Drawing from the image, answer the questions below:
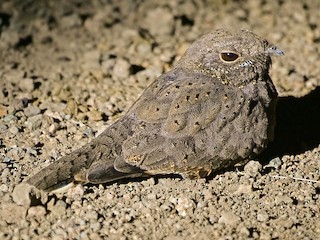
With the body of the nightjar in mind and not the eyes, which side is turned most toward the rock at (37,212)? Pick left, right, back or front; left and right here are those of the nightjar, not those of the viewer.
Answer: back

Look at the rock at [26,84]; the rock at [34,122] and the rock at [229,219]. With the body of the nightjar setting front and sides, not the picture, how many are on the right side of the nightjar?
1

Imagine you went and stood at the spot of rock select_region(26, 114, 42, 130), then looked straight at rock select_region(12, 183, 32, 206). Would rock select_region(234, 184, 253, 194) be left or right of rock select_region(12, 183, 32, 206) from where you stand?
left

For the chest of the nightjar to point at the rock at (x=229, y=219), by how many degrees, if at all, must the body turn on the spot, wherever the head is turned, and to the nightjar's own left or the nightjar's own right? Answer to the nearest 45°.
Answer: approximately 90° to the nightjar's own right

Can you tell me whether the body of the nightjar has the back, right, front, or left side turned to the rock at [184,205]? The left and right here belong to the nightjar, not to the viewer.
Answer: right

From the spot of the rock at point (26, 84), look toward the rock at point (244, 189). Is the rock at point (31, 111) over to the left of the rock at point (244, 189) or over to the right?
right

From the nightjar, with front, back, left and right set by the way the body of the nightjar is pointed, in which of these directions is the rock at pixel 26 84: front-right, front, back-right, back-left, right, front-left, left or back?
back-left

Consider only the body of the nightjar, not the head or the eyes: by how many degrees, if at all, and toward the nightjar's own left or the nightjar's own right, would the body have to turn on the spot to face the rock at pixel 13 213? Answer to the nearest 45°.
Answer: approximately 180°

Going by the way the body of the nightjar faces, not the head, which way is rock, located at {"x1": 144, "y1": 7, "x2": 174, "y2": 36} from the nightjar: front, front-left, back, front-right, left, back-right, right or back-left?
left

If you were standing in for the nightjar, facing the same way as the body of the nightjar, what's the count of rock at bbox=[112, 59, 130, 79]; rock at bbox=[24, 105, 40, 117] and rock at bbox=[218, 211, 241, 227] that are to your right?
1

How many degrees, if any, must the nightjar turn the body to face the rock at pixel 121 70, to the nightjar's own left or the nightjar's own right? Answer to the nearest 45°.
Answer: approximately 90° to the nightjar's own left

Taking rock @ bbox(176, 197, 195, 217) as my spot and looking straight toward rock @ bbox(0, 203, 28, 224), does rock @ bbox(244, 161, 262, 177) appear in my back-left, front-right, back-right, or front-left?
back-right

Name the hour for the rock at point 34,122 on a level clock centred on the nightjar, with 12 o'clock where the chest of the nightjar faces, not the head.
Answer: The rock is roughly at 7 o'clock from the nightjar.

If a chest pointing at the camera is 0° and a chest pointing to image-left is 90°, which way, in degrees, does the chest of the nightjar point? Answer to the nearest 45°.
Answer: approximately 270°
